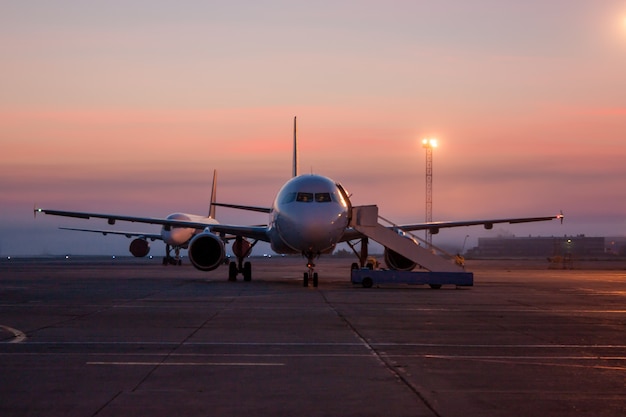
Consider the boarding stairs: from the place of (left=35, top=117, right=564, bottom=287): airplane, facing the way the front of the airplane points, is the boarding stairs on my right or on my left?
on my left

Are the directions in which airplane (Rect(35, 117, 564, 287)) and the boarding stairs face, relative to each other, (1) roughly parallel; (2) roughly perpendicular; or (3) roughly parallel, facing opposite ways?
roughly perpendicular

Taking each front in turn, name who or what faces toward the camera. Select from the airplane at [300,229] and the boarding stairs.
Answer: the airplane

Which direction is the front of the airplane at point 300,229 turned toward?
toward the camera
